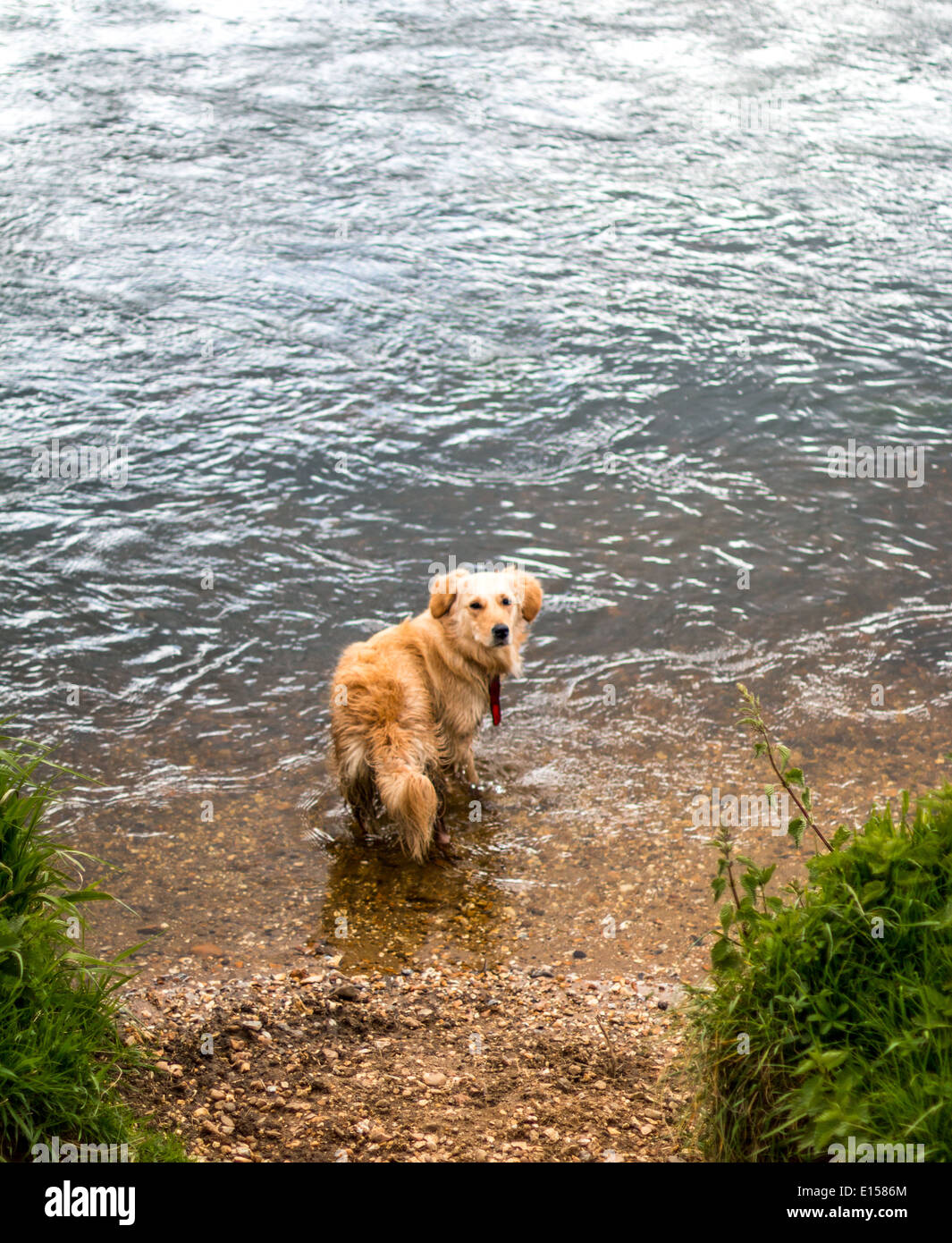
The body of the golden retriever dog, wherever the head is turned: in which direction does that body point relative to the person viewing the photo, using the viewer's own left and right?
facing away from the viewer and to the right of the viewer
